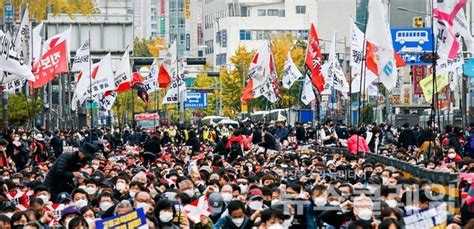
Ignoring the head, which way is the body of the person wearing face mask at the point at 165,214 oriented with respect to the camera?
toward the camera

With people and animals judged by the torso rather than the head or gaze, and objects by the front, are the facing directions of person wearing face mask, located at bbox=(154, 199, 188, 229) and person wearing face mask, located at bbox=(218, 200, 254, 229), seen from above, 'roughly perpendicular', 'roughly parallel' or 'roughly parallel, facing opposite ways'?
roughly parallel

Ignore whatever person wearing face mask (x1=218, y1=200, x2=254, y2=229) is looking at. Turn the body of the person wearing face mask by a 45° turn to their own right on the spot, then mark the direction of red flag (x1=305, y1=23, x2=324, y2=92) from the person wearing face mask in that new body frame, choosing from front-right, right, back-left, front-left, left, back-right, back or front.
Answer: back-right

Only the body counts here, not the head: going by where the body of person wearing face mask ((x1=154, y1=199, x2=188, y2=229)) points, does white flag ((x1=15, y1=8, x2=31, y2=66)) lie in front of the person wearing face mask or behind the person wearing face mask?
behind

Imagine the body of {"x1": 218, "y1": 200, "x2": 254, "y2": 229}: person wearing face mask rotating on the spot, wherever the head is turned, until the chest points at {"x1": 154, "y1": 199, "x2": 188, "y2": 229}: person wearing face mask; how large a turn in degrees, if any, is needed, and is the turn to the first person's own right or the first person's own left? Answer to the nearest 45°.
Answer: approximately 90° to the first person's own right

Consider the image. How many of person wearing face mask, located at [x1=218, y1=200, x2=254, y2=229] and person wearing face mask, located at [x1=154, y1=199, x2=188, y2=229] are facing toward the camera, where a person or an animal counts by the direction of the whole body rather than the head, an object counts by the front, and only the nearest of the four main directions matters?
2

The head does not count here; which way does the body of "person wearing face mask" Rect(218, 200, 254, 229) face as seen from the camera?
toward the camera

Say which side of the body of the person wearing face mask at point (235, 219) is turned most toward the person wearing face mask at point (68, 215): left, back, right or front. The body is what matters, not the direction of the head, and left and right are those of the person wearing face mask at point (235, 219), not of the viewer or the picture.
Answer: right

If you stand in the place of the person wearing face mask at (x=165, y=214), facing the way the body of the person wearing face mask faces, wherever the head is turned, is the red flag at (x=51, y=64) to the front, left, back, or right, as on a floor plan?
back
